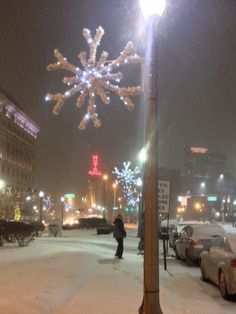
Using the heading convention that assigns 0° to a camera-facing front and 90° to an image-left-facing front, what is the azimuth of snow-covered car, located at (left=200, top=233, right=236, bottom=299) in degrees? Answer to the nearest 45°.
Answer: approximately 135°

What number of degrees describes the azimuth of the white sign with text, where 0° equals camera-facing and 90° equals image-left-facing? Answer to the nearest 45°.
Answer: approximately 0°

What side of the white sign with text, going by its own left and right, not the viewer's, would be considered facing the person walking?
back

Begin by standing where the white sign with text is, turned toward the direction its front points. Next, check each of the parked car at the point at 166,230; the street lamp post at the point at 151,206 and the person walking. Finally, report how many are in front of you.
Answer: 1

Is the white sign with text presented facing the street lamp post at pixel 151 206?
yes

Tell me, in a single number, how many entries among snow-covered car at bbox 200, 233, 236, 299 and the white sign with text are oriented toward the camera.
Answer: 1

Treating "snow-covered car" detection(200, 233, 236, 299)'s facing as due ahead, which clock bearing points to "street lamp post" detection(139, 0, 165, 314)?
The street lamp post is roughly at 8 o'clock from the snow-covered car.

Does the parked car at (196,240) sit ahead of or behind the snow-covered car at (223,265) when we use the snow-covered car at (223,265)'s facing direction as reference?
ahead

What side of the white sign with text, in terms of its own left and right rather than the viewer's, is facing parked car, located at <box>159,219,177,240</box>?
back
